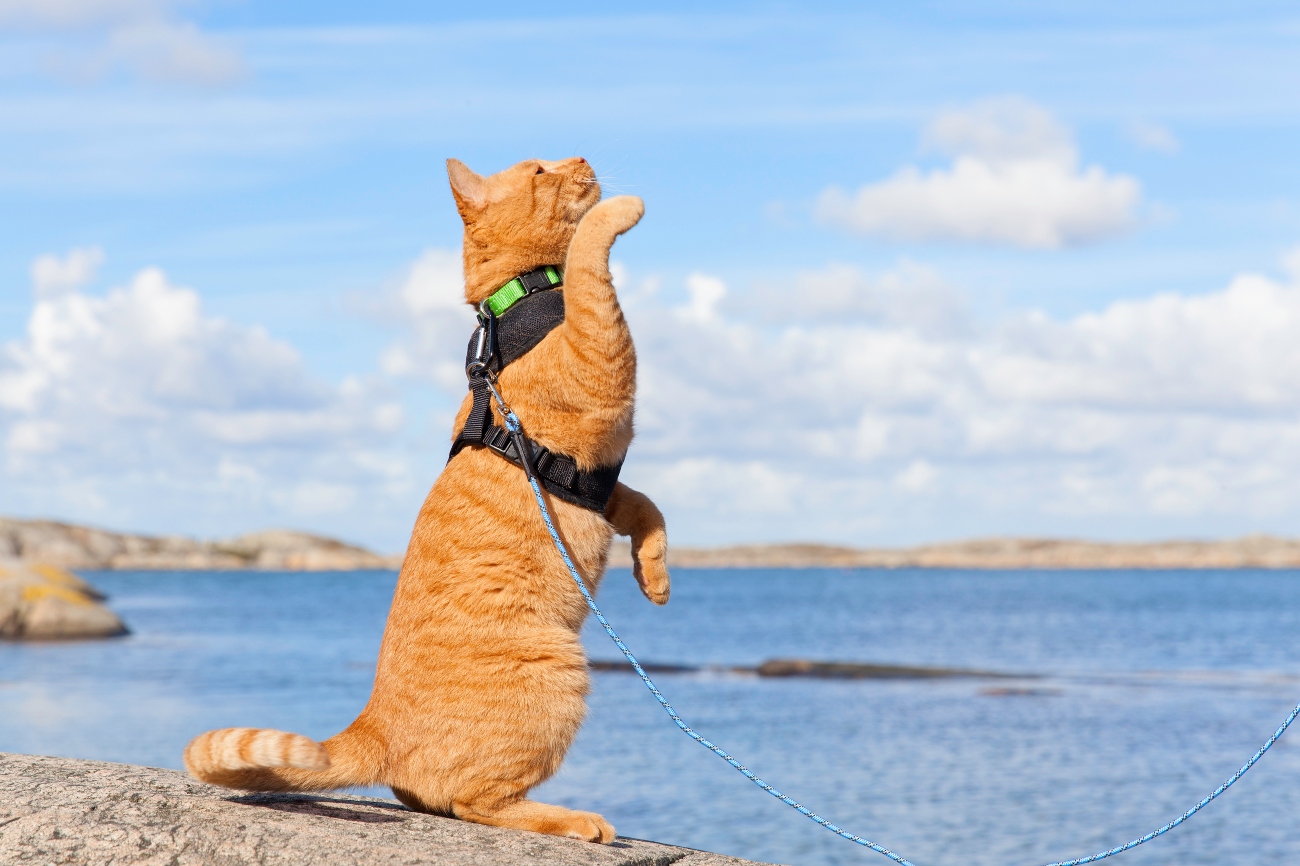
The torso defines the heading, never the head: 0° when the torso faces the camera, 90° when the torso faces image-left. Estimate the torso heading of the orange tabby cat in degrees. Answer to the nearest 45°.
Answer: approximately 270°

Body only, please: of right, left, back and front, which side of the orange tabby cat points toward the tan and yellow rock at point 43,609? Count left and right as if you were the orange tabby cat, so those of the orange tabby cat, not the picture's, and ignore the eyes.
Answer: left
